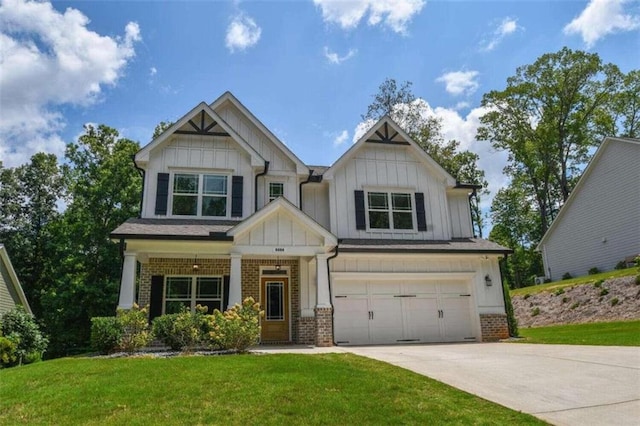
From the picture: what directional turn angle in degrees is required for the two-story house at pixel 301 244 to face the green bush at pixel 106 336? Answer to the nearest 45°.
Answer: approximately 45° to its right

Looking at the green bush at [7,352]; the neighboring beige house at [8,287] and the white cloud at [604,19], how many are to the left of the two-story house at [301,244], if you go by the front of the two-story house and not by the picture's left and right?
1

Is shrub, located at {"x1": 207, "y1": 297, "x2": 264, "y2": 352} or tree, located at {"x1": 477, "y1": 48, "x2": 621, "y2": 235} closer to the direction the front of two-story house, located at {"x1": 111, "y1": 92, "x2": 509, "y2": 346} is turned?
the shrub

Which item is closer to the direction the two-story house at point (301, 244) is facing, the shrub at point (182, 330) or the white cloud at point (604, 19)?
the shrub

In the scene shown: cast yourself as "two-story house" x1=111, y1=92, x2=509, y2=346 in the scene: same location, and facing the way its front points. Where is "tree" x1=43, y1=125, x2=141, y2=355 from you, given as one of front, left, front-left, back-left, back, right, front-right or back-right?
back-right

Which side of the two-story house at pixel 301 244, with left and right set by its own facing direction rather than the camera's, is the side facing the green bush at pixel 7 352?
right

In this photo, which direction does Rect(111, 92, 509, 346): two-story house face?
toward the camera

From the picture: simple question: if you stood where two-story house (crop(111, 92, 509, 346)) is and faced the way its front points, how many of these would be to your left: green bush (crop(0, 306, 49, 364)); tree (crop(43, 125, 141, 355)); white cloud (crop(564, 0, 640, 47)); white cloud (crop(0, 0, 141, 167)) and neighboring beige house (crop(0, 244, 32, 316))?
1

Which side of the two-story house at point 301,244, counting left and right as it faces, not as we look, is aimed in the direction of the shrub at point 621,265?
left

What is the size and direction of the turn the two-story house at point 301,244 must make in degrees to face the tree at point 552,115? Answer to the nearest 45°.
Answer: approximately 135° to its left

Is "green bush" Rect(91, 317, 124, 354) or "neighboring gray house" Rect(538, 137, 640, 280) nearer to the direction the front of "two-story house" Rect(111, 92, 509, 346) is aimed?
the green bush

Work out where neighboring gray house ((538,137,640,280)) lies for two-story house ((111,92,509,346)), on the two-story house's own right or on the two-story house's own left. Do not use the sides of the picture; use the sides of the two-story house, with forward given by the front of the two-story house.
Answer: on the two-story house's own left

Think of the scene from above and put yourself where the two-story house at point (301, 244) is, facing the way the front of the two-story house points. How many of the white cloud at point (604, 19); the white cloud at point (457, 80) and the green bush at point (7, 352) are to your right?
1

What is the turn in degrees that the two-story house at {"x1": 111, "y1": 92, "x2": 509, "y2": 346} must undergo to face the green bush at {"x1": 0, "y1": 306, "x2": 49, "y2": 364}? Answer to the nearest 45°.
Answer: approximately 90° to its right
